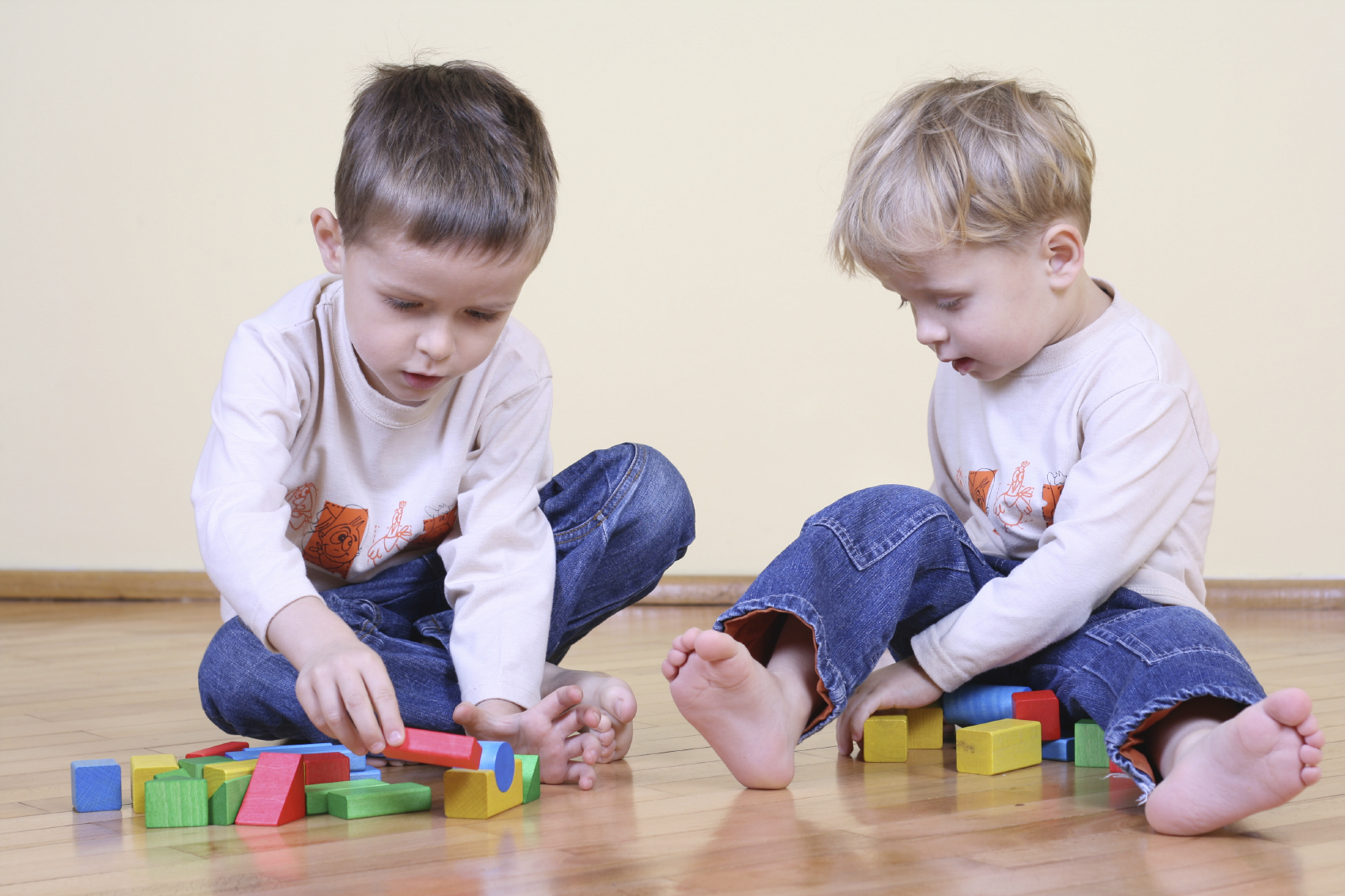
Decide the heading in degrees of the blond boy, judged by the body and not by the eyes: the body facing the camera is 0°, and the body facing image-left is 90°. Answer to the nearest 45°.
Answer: approximately 45°

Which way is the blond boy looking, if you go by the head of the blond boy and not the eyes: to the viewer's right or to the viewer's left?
to the viewer's left
